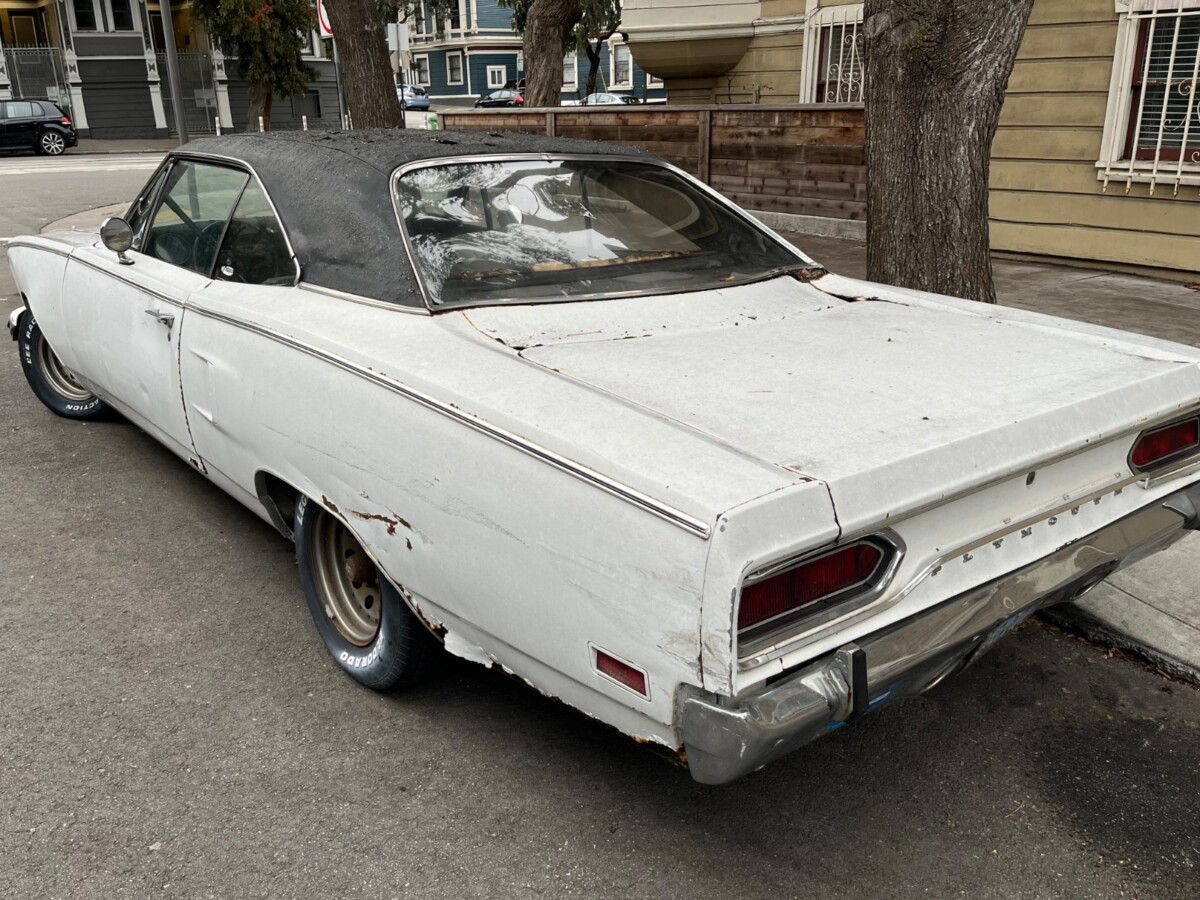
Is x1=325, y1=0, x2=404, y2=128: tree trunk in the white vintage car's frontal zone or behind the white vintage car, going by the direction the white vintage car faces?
frontal zone

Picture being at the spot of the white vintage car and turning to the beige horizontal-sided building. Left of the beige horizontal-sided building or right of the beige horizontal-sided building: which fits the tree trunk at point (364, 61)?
left

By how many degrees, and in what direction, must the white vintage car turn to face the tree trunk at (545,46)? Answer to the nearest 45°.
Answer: approximately 45° to its right

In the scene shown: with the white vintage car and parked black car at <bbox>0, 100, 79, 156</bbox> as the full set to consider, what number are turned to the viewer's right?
0

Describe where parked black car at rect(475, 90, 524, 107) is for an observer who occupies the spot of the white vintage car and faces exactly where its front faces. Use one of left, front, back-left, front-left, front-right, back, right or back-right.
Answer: front-right

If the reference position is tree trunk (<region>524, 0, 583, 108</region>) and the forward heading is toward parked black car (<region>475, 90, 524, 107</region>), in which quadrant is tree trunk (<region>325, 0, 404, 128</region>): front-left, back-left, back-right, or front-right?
back-left

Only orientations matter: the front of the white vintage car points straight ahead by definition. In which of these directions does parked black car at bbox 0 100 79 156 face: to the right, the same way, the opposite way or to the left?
to the left

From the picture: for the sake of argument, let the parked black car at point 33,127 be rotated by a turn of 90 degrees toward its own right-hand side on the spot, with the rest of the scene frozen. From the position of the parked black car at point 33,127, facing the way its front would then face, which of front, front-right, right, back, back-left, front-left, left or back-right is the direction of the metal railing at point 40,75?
front

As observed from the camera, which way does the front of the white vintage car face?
facing away from the viewer and to the left of the viewer

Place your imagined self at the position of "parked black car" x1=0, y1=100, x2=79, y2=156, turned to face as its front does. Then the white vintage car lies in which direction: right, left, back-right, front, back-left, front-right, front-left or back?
left

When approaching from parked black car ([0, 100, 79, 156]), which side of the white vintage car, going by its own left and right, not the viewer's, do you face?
front

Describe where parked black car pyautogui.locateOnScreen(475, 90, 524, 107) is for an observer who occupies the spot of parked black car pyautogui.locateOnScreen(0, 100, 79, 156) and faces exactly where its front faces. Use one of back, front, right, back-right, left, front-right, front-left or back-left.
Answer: back-right

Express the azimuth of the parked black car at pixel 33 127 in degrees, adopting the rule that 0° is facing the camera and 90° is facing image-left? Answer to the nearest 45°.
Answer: approximately 90°

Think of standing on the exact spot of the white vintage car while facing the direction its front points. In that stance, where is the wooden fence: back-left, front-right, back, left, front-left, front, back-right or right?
front-right
